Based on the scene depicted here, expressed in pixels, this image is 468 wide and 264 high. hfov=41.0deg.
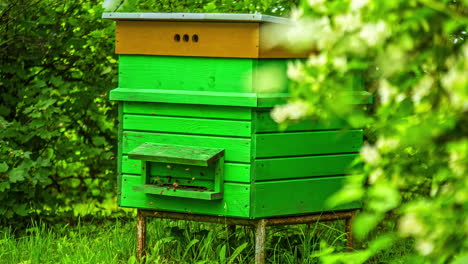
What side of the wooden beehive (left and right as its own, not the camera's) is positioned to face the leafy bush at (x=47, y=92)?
right

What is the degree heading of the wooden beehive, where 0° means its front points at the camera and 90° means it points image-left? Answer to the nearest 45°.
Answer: approximately 45°
